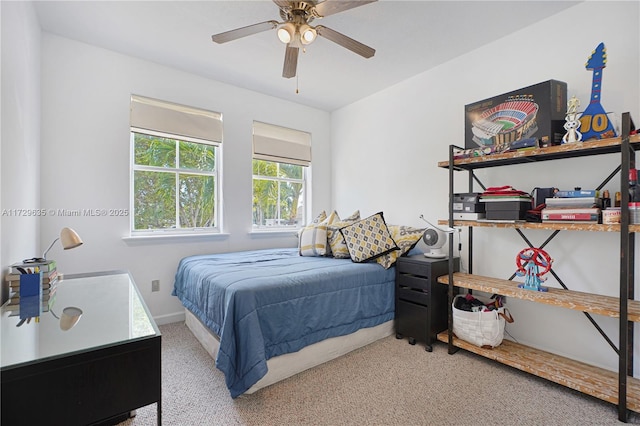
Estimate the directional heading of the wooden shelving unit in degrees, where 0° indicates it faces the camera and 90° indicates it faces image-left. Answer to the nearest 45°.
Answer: approximately 45°

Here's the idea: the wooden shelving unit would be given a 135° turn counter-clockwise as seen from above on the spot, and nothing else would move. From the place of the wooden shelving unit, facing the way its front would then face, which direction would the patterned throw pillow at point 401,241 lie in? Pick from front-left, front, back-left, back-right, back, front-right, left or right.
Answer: back

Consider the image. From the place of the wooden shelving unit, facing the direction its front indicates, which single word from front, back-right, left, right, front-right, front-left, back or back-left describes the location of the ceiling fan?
front

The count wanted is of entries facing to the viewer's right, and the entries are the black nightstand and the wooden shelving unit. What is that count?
0

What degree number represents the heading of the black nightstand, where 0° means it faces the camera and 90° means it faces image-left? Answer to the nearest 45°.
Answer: approximately 45°

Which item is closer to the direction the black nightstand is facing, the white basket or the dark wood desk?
the dark wood desk

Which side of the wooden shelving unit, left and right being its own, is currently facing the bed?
front

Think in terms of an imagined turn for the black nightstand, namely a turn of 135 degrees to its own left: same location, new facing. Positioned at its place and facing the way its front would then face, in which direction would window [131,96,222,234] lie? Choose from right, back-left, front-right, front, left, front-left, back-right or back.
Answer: back
